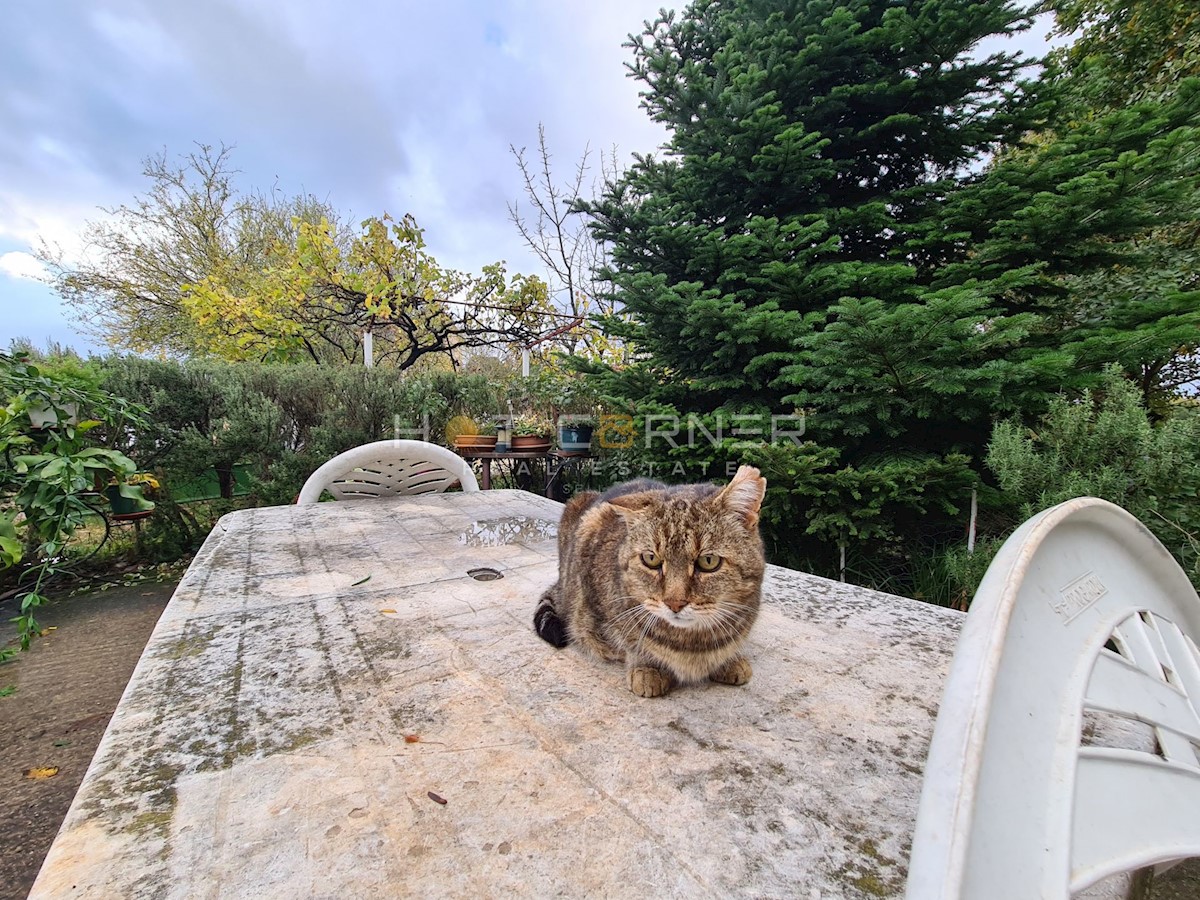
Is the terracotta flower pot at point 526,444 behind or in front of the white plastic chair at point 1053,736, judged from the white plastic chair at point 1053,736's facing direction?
in front

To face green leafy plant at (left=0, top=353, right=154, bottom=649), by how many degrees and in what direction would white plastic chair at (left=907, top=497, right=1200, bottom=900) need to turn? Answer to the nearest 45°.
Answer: approximately 45° to its left

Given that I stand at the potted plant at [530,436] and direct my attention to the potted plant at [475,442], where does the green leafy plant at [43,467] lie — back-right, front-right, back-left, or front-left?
front-left

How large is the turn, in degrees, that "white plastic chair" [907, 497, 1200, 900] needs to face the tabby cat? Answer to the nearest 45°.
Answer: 0° — it already faces it

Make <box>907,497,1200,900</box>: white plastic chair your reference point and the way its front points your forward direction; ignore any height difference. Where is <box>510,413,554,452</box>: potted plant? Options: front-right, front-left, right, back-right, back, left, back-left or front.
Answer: front

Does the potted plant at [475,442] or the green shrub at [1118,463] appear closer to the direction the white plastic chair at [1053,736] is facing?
the potted plant

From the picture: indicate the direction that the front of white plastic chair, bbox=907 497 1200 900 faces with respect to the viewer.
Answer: facing away from the viewer and to the left of the viewer

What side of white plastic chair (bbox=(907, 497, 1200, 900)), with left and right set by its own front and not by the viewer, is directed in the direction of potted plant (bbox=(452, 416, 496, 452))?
front

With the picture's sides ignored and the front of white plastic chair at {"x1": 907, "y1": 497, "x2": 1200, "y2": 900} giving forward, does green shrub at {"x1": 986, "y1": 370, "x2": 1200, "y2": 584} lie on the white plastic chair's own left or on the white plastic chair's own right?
on the white plastic chair's own right

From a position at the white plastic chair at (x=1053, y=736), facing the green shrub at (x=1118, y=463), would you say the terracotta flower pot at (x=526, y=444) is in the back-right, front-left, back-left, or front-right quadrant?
front-left
